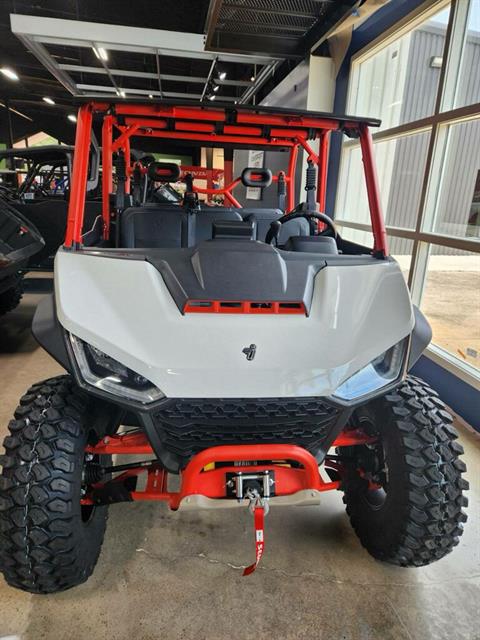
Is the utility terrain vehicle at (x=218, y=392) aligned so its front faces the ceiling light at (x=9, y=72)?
no

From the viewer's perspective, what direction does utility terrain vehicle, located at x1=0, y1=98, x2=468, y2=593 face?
toward the camera

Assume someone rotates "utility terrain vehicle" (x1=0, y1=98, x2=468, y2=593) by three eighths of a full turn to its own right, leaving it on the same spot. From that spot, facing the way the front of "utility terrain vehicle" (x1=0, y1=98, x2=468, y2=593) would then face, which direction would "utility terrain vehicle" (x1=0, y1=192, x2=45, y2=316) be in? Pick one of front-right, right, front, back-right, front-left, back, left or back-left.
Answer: front

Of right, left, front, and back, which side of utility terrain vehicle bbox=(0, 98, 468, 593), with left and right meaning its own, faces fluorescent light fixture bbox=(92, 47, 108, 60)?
back
